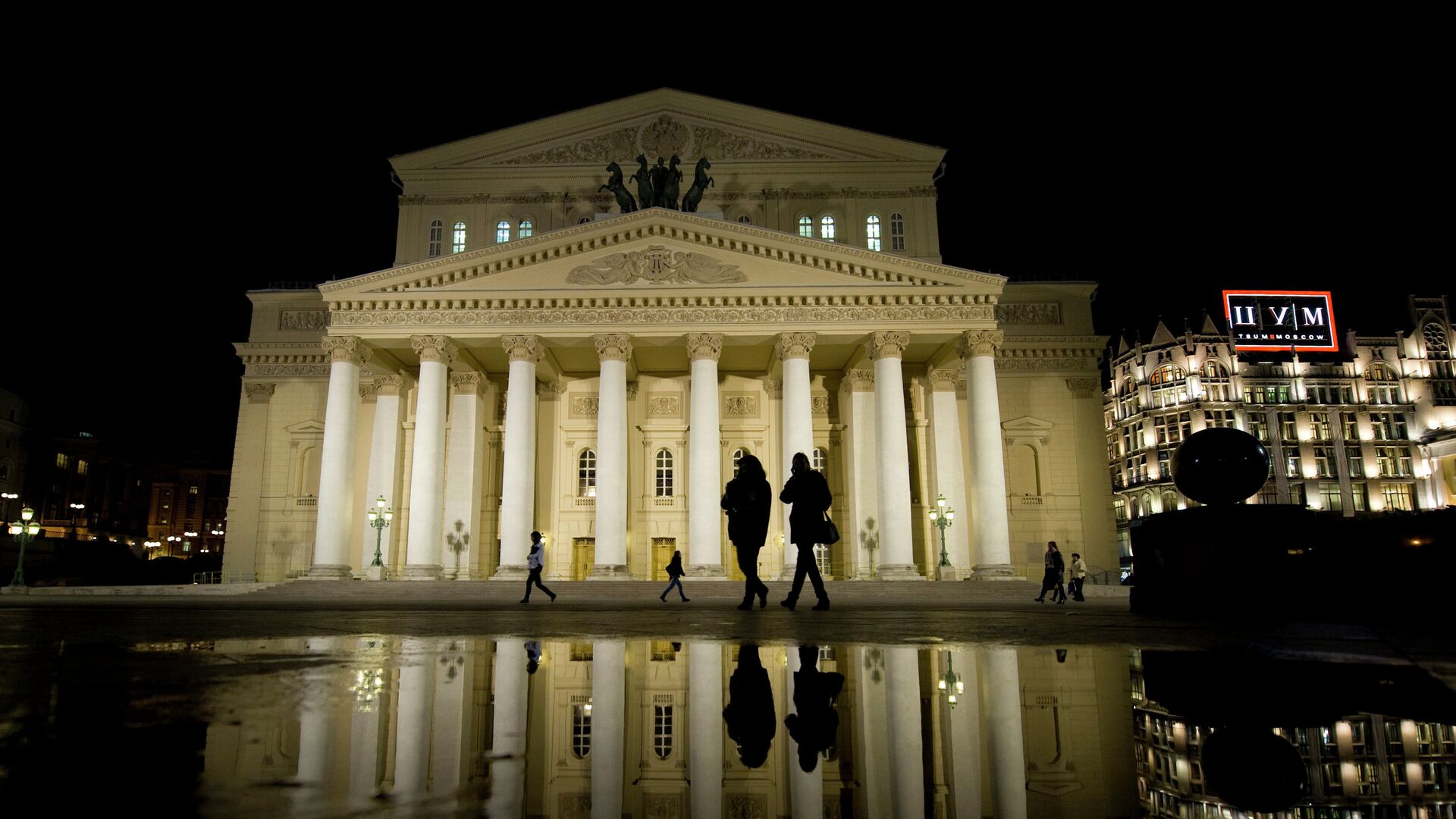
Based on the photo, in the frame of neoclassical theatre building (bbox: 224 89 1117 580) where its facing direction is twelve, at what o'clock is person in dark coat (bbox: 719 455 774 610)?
The person in dark coat is roughly at 12 o'clock from the neoclassical theatre building.

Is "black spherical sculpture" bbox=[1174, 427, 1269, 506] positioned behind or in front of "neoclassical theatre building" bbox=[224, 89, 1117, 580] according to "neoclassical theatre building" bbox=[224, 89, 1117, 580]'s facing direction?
in front

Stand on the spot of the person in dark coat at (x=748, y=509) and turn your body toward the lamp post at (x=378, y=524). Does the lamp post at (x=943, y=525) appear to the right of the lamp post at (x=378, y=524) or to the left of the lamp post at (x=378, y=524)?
right

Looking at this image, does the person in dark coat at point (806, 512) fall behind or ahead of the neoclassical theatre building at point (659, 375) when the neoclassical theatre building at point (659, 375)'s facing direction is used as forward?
ahead

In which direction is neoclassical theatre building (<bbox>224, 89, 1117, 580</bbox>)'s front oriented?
toward the camera

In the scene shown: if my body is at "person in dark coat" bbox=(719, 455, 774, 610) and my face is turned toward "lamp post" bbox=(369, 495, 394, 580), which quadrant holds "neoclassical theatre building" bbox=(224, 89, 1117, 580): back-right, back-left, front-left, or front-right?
front-right

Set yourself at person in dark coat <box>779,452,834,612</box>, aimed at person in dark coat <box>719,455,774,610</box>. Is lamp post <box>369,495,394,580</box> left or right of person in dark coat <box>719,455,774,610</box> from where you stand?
right

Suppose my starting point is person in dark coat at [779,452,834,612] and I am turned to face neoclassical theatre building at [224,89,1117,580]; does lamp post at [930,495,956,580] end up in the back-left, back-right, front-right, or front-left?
front-right
